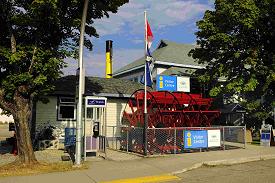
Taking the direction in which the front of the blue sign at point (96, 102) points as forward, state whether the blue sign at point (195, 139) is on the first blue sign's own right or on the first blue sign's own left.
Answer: on the first blue sign's own left

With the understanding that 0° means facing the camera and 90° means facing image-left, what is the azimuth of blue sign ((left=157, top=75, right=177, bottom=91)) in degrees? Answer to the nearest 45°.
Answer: approximately 0°

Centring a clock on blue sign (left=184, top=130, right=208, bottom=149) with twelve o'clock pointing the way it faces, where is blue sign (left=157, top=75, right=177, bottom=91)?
blue sign (left=157, top=75, right=177, bottom=91) is roughly at 5 o'clock from blue sign (left=184, top=130, right=208, bottom=149).

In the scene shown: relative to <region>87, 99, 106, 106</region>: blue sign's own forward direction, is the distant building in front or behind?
behind

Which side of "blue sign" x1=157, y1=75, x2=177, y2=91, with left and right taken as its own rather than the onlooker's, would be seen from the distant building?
back

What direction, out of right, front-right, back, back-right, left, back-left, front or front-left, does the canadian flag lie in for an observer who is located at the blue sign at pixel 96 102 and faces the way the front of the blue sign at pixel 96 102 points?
back-left

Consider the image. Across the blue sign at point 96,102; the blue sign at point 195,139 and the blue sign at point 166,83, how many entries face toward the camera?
3

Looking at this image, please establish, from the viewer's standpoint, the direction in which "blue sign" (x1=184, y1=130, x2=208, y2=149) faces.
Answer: facing the viewer

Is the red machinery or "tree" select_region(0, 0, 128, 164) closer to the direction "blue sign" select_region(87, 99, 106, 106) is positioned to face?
the tree

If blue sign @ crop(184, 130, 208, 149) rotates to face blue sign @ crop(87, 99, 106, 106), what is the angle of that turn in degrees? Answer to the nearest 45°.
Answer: approximately 45° to its right

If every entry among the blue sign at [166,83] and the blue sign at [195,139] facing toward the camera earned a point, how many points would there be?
2

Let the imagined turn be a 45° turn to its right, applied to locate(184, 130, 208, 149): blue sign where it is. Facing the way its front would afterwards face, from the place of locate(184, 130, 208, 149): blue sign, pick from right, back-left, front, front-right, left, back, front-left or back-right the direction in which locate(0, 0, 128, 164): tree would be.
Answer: front
